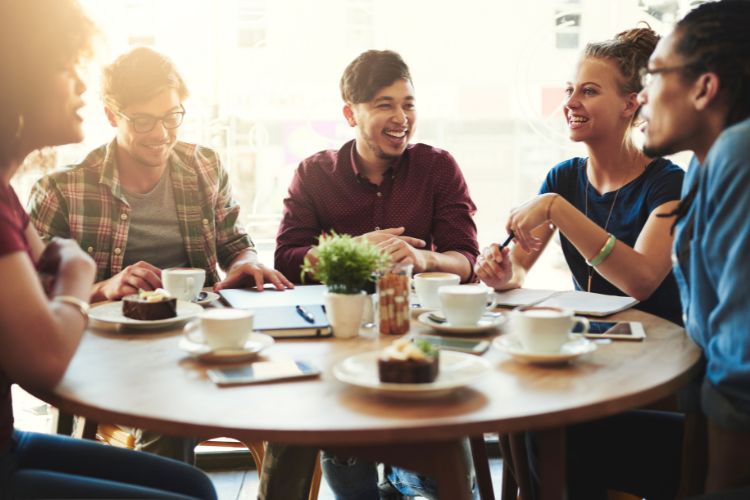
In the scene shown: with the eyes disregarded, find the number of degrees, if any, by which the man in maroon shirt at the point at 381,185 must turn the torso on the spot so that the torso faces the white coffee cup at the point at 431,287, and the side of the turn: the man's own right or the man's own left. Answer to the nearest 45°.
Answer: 0° — they already face it

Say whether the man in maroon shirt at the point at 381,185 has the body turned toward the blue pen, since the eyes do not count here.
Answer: yes

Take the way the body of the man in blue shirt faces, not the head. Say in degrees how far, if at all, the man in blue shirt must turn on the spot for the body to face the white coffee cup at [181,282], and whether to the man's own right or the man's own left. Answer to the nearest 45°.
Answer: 0° — they already face it

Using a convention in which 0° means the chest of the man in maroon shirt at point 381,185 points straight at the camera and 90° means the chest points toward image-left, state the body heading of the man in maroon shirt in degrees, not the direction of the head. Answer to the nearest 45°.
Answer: approximately 0°

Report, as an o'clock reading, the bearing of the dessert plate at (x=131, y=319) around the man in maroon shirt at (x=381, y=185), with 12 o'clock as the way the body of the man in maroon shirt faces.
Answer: The dessert plate is roughly at 1 o'clock from the man in maroon shirt.

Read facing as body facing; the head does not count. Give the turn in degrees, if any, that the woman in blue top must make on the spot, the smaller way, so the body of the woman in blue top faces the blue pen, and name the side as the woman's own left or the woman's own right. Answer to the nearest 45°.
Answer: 0° — they already face it

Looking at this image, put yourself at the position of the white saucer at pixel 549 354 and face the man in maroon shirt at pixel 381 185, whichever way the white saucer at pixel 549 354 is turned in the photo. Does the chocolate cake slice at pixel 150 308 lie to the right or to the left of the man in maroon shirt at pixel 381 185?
left

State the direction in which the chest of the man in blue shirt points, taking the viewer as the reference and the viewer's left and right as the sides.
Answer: facing to the left of the viewer
